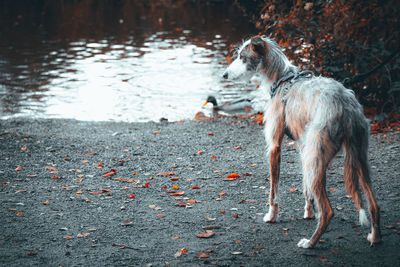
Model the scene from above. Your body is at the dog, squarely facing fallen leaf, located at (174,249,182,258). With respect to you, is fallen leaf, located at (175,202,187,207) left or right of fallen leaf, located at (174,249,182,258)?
right

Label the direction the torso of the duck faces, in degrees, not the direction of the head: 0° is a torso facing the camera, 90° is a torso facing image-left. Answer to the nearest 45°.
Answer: approximately 90°

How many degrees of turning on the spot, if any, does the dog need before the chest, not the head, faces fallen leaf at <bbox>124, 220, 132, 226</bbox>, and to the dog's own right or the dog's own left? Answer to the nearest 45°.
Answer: approximately 45° to the dog's own left

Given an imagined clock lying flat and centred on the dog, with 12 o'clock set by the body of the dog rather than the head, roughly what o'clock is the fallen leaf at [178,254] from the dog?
The fallen leaf is roughly at 10 o'clock from the dog.

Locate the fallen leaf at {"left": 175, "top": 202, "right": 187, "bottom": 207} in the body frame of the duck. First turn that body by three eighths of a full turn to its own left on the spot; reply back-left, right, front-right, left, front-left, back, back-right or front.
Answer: front-right

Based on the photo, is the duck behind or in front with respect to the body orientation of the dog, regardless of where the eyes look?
in front

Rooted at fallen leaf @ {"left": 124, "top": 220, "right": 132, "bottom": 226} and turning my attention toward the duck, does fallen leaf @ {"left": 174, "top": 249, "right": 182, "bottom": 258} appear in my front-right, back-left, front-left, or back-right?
back-right

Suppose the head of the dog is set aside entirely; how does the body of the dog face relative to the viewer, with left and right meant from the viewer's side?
facing away from the viewer and to the left of the viewer

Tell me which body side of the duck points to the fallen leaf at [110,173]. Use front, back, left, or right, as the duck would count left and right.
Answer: left

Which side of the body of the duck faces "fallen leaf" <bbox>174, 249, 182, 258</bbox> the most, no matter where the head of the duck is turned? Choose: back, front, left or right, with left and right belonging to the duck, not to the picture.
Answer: left

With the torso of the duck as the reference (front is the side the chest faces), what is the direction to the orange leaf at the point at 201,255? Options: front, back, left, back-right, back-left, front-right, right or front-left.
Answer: left
